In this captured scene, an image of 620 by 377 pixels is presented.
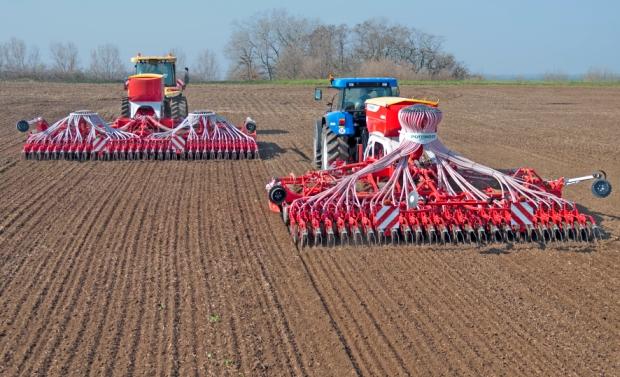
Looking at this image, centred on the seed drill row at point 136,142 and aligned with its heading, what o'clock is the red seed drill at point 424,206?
the red seed drill at point 424,206 is roughly at 5 o'clock from the seed drill row at point 136,142.

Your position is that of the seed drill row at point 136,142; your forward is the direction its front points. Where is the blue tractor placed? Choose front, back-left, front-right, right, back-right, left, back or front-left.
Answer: back-right

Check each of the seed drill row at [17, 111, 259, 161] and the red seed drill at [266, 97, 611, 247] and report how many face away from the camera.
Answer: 2

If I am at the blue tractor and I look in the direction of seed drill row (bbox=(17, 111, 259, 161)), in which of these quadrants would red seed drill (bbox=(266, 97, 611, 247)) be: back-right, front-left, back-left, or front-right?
back-left

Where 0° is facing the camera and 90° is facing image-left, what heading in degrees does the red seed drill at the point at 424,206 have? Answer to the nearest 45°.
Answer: approximately 180°

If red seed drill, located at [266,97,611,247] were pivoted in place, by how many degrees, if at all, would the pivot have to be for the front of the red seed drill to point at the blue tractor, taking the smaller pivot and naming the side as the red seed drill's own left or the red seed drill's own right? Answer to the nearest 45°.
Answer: approximately 45° to the red seed drill's own left

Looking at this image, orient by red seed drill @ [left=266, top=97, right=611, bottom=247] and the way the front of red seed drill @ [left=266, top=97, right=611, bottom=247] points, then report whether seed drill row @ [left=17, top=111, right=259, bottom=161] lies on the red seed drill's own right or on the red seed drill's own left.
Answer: on the red seed drill's own left

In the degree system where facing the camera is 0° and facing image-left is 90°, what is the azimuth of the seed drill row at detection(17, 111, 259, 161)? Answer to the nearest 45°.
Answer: approximately 180°
